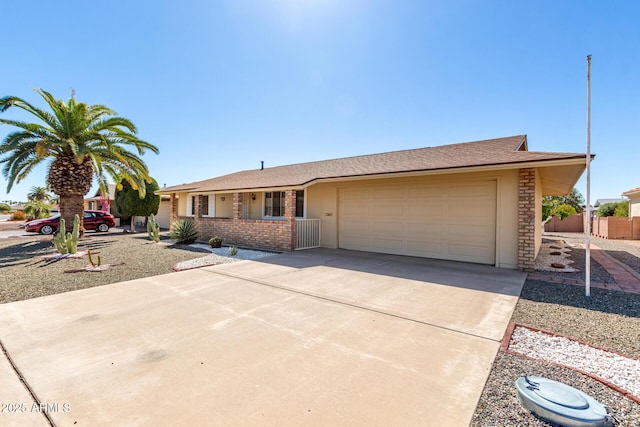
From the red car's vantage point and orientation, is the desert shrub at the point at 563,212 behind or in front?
behind

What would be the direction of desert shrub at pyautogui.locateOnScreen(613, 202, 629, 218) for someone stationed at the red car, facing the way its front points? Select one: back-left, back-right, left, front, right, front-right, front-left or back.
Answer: back-left

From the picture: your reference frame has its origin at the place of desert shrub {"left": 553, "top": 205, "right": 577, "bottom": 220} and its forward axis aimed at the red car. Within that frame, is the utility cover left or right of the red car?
left

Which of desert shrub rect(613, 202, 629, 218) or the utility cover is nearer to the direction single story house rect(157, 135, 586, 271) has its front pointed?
the utility cover

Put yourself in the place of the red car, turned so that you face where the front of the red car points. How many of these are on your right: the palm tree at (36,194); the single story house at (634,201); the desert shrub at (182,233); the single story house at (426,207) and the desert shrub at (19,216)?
2

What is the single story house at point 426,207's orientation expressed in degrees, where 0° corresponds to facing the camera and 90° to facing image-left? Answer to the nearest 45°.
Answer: approximately 45°

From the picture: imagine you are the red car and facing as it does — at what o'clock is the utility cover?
The utility cover is roughly at 9 o'clock from the red car.

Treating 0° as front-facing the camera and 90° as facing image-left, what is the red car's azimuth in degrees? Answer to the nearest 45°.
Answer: approximately 90°
